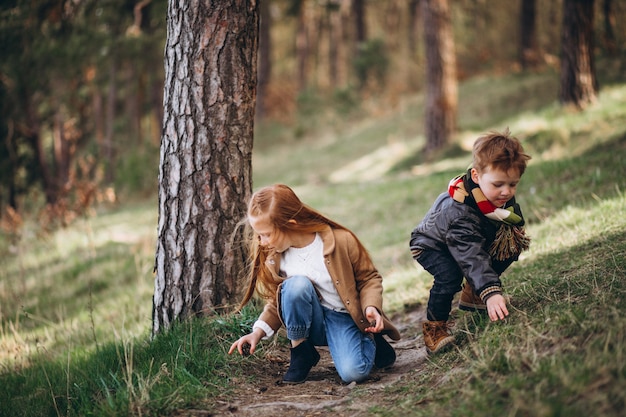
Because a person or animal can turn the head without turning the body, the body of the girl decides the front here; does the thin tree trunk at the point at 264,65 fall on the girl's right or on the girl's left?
on the girl's right

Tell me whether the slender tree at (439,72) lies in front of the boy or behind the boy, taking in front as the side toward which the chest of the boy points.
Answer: behind

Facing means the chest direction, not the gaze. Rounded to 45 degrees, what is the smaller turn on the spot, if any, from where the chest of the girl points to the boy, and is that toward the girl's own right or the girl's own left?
approximately 135° to the girl's own left

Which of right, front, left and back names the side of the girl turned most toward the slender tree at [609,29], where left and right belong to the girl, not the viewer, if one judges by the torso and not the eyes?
back

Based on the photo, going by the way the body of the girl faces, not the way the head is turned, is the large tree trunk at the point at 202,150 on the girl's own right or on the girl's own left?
on the girl's own right
